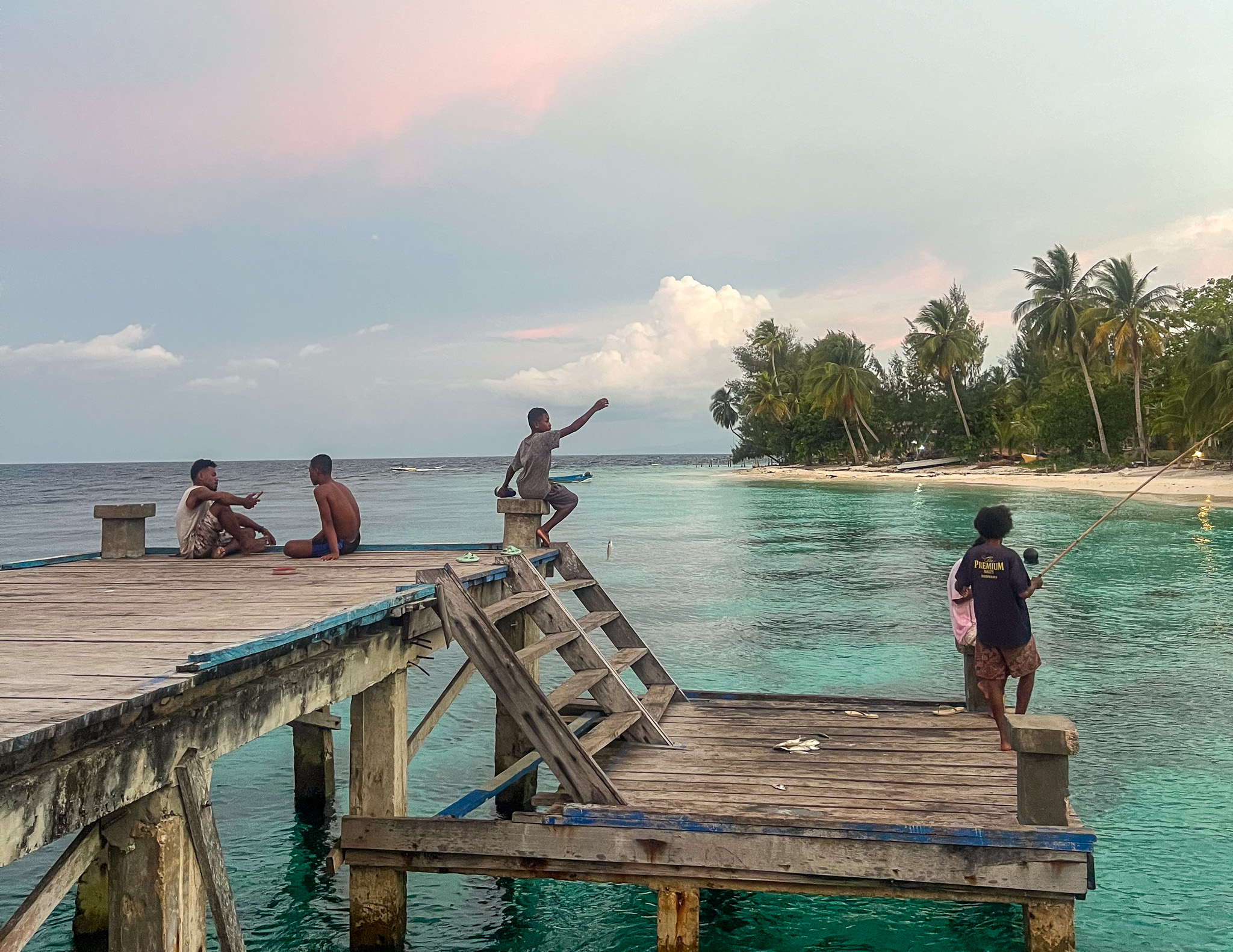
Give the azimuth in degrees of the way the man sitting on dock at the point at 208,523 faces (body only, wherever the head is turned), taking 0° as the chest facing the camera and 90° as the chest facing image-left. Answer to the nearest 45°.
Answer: approximately 270°

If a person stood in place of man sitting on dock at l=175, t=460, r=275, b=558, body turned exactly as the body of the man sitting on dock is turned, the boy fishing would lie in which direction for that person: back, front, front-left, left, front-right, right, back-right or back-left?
front-right

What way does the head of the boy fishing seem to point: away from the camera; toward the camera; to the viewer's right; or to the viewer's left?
away from the camera

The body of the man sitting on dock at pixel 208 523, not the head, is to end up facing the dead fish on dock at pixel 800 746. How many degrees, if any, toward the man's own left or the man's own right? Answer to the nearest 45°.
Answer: approximately 45° to the man's own right

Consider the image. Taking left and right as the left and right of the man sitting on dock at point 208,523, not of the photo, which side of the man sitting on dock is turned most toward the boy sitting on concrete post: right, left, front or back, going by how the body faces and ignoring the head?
front

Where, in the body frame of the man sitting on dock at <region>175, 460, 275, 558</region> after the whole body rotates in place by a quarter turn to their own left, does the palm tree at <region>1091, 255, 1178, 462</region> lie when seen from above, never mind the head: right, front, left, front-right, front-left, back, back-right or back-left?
front-right

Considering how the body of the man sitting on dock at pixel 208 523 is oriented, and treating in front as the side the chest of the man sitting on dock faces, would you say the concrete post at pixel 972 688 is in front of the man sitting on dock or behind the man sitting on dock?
in front

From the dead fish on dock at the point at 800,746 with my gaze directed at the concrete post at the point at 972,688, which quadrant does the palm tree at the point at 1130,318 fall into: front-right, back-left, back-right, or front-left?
front-left

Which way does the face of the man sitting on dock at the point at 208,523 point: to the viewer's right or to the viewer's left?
to the viewer's right
